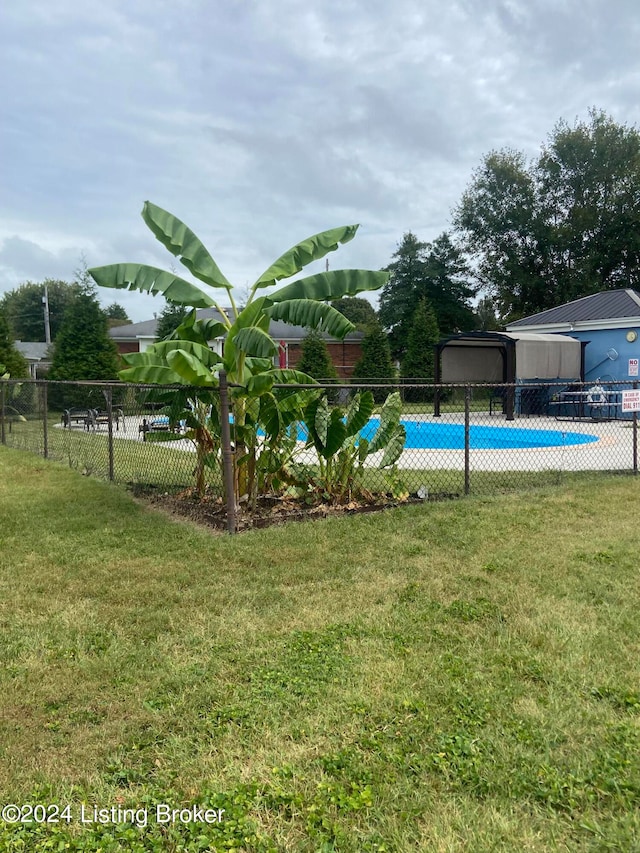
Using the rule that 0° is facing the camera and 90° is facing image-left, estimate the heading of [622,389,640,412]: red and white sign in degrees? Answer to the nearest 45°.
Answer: approximately 0°

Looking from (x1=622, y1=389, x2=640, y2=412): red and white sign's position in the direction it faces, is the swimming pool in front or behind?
behind

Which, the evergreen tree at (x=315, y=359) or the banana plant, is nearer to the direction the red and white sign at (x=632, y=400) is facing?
the banana plant

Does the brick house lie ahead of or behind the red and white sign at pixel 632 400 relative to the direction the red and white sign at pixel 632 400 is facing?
behind

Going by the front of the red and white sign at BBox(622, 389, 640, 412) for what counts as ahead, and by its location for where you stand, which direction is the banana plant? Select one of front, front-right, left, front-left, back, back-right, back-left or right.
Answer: front-right

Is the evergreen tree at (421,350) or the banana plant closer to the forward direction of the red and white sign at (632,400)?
the banana plant

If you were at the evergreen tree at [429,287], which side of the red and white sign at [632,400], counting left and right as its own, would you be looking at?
back
